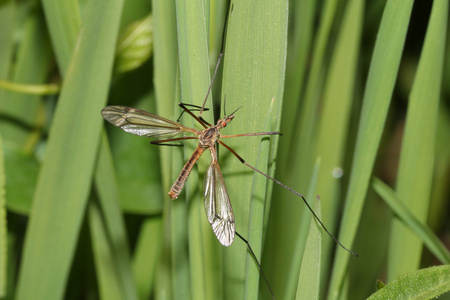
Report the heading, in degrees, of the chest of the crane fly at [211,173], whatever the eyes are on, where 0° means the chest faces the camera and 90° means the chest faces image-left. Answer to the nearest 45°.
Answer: approximately 225°
